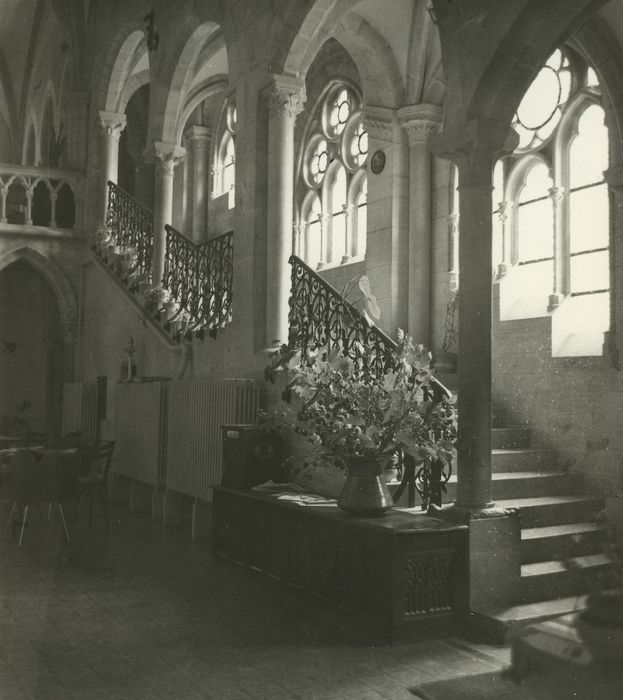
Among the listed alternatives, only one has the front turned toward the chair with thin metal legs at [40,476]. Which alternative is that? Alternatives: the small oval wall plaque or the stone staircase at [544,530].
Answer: the small oval wall plaque

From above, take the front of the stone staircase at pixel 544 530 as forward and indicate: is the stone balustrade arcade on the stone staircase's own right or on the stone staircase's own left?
on the stone staircase's own right

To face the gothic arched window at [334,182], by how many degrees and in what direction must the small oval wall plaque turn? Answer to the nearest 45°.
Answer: approximately 135° to its right

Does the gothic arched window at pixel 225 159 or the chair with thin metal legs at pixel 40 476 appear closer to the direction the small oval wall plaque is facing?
the chair with thin metal legs

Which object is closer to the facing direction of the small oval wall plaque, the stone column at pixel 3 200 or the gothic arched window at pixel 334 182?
the stone column

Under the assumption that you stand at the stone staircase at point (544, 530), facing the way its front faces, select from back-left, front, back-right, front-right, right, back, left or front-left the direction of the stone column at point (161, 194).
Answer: back-right

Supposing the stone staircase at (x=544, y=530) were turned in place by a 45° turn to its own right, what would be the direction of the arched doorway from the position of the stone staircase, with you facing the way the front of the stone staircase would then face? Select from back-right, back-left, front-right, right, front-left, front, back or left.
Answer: right

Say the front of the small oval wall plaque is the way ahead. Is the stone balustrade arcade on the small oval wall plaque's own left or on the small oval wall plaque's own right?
on the small oval wall plaque's own right

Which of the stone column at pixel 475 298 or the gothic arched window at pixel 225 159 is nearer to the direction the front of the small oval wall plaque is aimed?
the stone column

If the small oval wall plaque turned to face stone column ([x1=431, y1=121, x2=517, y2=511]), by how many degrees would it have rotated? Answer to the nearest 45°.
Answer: approximately 45° to its left

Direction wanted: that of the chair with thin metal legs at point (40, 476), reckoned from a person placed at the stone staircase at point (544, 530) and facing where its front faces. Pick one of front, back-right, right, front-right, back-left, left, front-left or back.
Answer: right

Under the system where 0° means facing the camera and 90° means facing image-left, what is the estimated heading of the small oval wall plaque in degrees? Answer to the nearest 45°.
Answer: approximately 45°

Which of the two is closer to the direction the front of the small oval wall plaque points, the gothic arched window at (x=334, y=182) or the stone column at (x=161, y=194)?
the stone column

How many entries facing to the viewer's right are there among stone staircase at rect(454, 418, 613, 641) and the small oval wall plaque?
0

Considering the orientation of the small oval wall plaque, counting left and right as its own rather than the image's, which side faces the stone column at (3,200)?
right
